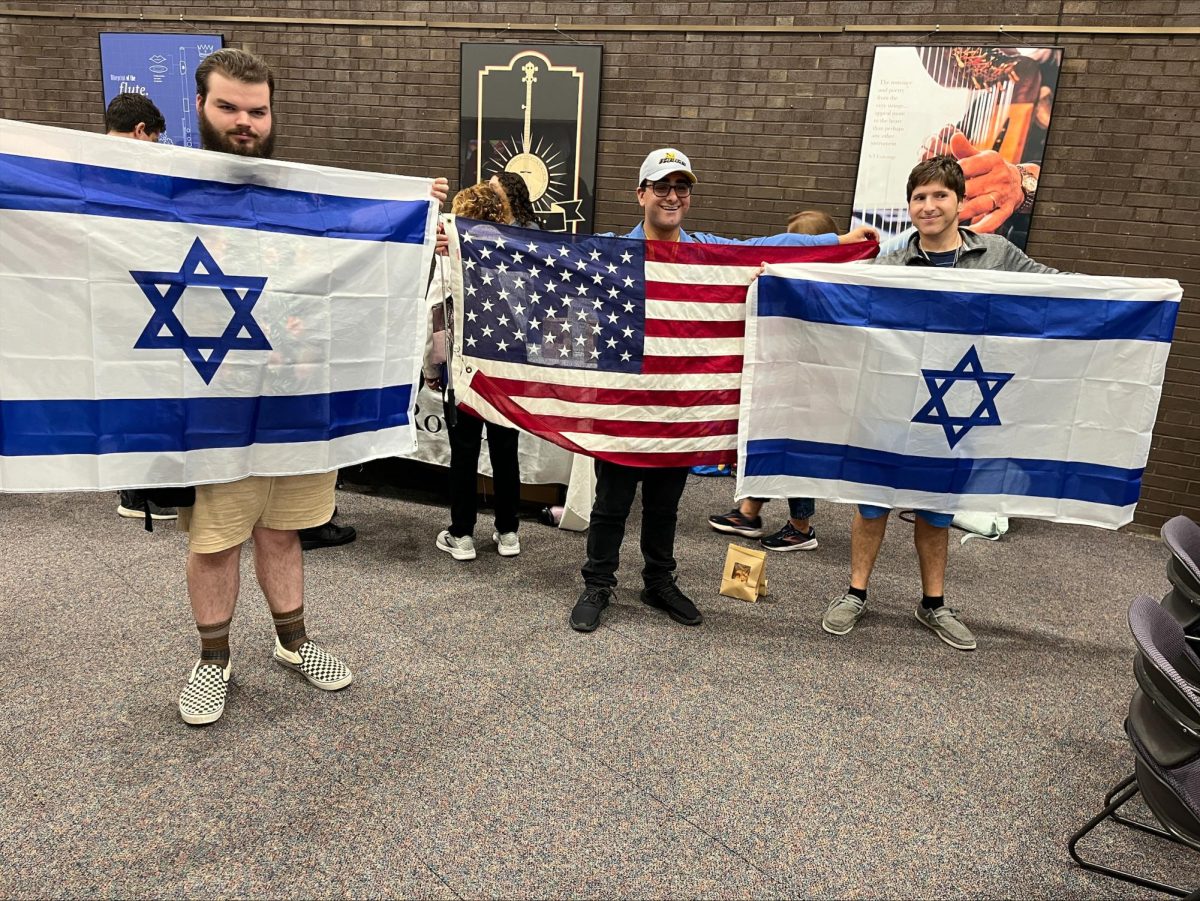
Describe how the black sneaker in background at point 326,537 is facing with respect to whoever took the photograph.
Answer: facing to the right of the viewer

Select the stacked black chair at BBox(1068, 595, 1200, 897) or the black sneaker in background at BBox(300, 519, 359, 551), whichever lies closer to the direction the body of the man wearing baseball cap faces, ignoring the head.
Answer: the stacked black chair

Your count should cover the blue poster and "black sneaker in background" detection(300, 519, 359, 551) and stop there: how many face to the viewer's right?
1

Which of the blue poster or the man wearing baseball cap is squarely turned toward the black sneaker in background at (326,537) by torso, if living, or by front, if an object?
the blue poster

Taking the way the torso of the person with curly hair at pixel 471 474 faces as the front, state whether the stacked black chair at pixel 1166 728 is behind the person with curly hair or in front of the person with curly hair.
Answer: behind

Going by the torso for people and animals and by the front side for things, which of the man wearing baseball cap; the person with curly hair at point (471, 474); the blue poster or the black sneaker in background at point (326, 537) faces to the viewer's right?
the black sneaker in background

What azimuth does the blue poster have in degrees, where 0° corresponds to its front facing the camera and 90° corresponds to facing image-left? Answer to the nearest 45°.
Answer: approximately 0°

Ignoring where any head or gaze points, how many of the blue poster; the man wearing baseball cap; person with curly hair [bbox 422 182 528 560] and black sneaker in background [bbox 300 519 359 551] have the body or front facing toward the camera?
2

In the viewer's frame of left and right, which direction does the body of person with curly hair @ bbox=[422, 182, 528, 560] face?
facing away from the viewer

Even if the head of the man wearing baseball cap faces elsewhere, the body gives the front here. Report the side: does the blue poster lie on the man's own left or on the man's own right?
on the man's own right

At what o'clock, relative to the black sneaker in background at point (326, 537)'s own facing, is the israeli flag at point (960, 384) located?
The israeli flag is roughly at 1 o'clock from the black sneaker in background.

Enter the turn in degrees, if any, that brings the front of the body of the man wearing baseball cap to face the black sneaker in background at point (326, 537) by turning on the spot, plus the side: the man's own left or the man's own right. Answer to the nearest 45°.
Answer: approximately 90° to the man's own right
